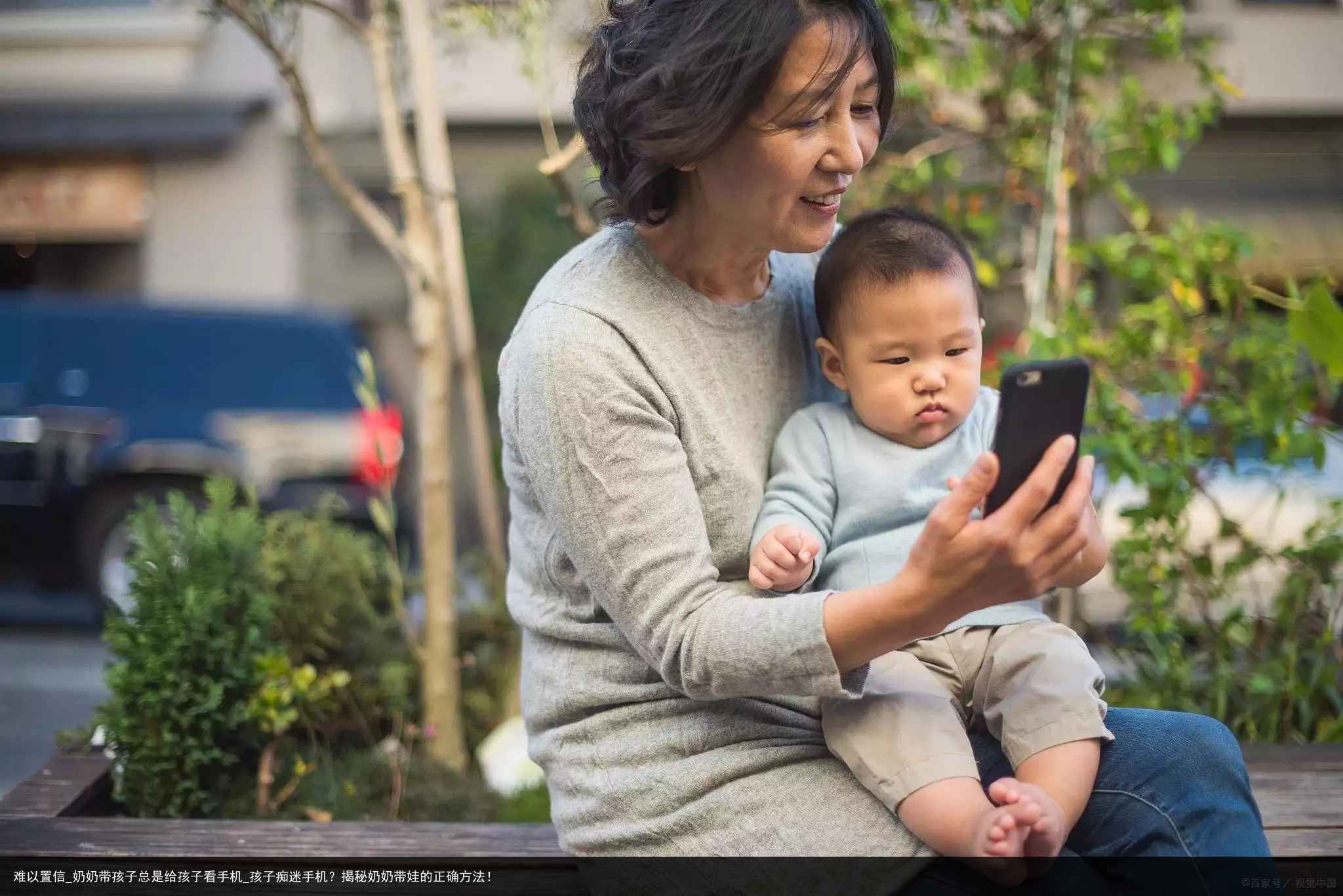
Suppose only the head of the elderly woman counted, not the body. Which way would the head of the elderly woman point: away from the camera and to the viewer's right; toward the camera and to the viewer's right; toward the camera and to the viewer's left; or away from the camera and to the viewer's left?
toward the camera and to the viewer's right

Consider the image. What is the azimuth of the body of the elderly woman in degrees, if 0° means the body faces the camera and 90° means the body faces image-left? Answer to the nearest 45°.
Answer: approximately 315°

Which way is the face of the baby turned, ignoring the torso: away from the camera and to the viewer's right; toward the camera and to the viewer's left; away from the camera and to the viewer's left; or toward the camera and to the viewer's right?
toward the camera and to the viewer's right

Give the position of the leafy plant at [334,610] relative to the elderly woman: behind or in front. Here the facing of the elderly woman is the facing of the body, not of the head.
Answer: behind

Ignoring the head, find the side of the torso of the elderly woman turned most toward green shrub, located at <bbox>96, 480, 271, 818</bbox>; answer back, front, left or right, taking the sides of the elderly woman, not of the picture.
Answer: back

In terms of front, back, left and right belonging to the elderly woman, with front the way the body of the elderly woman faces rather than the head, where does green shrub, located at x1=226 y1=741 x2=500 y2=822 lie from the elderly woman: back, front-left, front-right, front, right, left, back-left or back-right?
back
